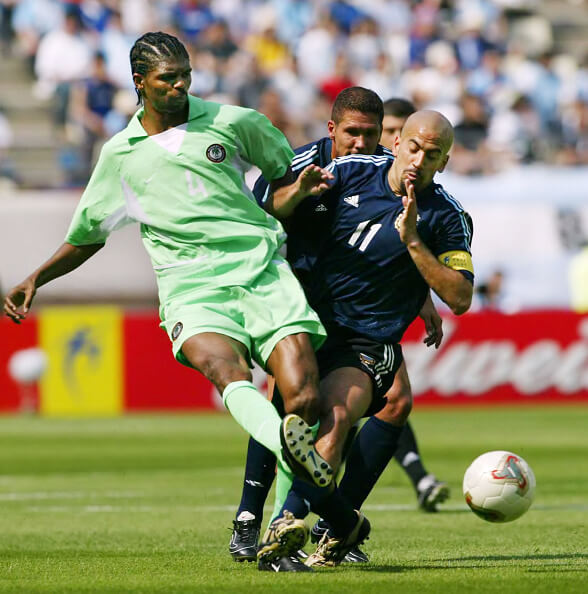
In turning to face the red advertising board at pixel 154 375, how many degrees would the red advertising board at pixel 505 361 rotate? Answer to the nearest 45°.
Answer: approximately 90° to its right

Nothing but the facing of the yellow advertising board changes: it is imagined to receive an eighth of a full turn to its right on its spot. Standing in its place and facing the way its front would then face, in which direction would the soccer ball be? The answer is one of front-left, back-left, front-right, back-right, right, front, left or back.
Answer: front-left

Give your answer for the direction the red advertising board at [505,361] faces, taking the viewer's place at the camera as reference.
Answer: facing the viewer

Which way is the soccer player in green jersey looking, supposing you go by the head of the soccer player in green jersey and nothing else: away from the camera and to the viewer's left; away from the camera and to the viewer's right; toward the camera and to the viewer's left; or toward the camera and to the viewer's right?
toward the camera and to the viewer's right

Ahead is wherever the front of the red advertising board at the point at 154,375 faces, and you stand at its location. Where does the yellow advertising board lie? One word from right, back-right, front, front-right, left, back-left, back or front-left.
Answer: right

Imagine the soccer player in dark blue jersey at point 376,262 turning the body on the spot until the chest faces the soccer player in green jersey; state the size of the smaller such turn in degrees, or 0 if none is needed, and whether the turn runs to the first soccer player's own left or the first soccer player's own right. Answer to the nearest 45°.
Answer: approximately 90° to the first soccer player's own right

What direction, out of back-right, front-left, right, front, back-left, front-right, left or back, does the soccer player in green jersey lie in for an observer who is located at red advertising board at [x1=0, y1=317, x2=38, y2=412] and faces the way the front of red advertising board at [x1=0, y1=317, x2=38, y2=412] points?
front

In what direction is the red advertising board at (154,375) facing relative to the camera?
toward the camera

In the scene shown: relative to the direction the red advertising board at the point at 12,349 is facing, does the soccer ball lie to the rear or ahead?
ahead

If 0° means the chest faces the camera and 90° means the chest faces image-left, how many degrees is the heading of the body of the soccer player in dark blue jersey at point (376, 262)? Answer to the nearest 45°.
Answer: approximately 0°
